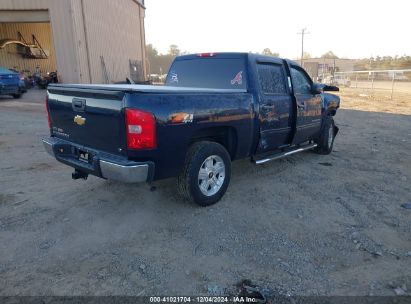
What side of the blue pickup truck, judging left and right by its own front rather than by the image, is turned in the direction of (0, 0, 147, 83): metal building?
left

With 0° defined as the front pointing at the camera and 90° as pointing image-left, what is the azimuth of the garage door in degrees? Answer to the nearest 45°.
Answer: approximately 0°

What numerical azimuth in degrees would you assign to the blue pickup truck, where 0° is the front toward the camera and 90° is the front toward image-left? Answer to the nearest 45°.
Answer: approximately 225°

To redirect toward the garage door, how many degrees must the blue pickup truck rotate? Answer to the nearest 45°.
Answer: approximately 90° to its left

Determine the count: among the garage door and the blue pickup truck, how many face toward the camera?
1

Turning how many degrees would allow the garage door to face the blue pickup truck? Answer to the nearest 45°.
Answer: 0° — it already faces it
